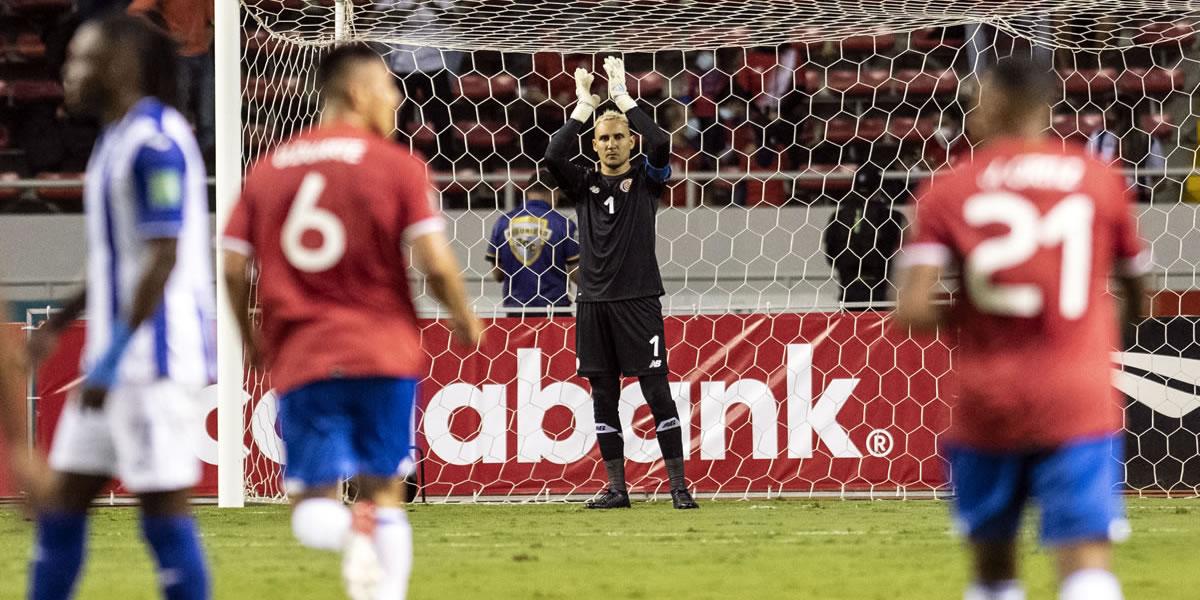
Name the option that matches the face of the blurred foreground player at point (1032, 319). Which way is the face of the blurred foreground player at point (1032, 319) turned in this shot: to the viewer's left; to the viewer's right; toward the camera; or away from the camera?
away from the camera

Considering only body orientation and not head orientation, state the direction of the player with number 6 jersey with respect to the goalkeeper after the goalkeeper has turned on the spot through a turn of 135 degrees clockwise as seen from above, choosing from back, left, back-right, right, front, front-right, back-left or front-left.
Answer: back-left

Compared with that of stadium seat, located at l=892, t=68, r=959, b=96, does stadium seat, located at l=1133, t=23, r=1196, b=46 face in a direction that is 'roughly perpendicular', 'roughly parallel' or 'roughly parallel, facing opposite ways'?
roughly parallel

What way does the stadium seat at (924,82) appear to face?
toward the camera

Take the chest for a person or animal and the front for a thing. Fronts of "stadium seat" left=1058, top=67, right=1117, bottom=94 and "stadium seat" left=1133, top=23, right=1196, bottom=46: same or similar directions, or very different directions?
same or similar directions

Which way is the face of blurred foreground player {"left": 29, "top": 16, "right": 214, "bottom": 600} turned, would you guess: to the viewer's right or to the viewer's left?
to the viewer's left

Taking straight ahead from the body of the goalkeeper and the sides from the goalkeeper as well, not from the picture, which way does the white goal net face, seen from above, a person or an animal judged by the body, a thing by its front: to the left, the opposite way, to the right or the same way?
the same way

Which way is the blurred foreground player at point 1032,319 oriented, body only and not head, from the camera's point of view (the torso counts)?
away from the camera

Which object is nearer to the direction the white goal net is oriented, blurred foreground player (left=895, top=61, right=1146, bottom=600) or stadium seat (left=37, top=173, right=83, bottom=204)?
the blurred foreground player

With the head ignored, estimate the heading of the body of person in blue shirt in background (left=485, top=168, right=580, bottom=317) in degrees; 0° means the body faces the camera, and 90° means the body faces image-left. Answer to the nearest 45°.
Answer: approximately 180°

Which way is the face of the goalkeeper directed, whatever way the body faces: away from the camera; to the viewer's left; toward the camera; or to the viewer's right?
toward the camera

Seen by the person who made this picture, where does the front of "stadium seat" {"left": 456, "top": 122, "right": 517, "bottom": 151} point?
facing the viewer

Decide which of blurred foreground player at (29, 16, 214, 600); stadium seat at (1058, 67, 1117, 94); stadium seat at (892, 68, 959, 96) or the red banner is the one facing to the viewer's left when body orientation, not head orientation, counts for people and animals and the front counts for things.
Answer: the blurred foreground player

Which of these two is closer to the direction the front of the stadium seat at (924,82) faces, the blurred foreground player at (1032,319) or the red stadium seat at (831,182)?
the blurred foreground player

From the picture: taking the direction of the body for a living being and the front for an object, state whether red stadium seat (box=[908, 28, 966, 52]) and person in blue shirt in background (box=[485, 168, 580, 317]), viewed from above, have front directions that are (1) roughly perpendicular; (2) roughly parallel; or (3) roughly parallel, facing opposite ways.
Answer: roughly parallel, facing opposite ways
